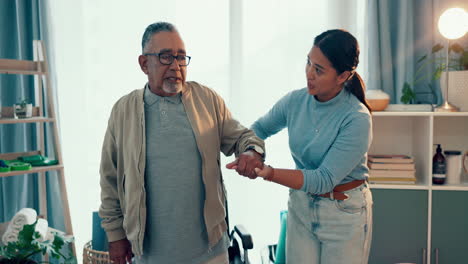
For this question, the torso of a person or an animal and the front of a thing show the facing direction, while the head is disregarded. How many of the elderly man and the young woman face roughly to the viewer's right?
0

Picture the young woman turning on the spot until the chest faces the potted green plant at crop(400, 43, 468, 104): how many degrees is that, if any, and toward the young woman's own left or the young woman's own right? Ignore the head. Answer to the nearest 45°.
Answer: approximately 180°

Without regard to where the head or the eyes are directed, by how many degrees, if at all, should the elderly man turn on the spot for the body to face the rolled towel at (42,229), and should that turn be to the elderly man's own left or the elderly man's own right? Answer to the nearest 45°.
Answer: approximately 135° to the elderly man's own right

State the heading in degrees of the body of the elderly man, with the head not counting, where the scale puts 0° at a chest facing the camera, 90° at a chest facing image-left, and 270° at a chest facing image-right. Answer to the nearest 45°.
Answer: approximately 0°

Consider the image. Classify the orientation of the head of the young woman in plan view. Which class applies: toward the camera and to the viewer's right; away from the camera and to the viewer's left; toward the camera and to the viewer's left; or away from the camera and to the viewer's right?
toward the camera and to the viewer's left

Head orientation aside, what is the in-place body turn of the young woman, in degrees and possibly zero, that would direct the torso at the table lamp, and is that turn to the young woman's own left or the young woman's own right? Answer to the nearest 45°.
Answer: approximately 180°

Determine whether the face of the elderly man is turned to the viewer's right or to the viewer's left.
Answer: to the viewer's right

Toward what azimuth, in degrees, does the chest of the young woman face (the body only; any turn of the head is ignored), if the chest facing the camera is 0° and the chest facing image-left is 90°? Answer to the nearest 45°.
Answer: approximately 45°

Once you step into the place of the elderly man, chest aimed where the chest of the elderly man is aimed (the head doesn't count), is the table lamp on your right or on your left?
on your left

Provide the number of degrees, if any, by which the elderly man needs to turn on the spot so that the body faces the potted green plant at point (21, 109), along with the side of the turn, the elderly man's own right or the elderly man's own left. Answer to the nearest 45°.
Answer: approximately 135° to the elderly man's own right
